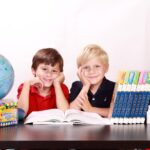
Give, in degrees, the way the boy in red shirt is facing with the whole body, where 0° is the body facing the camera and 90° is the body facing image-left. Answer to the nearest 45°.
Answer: approximately 0°

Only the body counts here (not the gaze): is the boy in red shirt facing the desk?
yes
